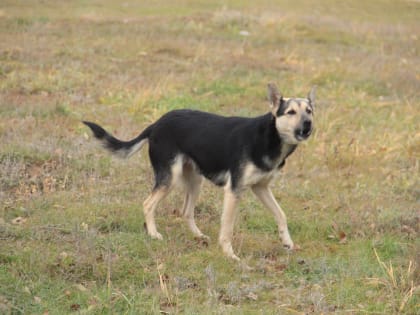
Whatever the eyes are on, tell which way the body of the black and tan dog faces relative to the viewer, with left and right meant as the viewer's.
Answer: facing the viewer and to the right of the viewer

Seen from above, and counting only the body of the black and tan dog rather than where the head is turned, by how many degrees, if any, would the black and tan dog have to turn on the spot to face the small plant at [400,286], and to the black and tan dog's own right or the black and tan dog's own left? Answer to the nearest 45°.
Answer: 0° — it already faces it
